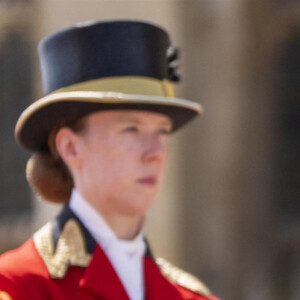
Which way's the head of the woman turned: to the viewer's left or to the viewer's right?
to the viewer's right

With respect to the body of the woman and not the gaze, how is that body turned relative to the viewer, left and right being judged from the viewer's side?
facing the viewer and to the right of the viewer
